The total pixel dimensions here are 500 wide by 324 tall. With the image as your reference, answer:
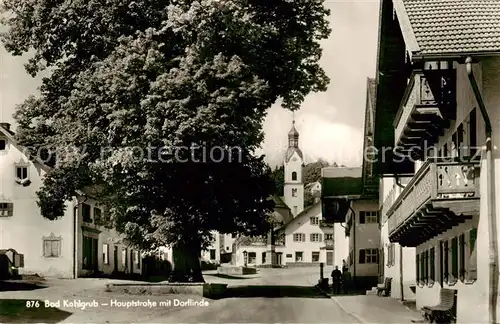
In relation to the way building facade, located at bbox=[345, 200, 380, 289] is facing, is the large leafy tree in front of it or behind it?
in front
